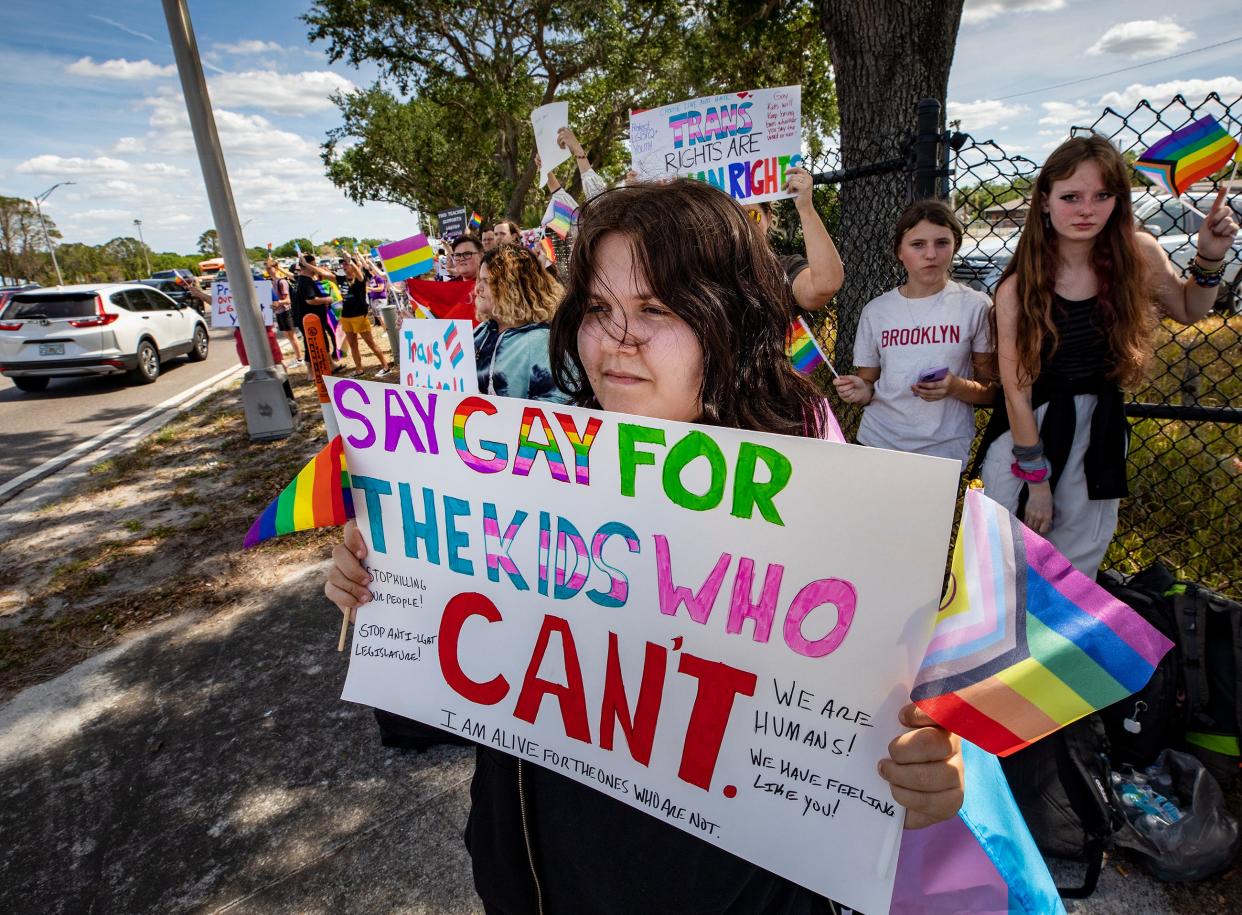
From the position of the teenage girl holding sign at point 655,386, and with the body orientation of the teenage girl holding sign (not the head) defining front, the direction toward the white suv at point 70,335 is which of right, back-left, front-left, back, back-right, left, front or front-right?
right

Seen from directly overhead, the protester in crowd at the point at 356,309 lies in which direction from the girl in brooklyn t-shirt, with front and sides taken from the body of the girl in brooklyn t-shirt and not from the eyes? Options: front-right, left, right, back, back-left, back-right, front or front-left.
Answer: back-right

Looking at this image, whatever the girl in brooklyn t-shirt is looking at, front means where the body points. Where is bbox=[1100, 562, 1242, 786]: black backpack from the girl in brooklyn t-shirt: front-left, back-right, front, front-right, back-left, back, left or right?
front-left

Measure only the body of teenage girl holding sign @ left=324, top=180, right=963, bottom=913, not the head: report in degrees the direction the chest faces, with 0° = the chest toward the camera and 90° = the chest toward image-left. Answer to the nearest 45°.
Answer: approximately 45°

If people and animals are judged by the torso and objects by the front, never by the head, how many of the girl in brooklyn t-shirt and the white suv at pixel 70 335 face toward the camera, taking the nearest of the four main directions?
1

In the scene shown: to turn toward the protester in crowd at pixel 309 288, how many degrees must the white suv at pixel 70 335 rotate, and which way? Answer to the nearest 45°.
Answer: approximately 90° to its right
